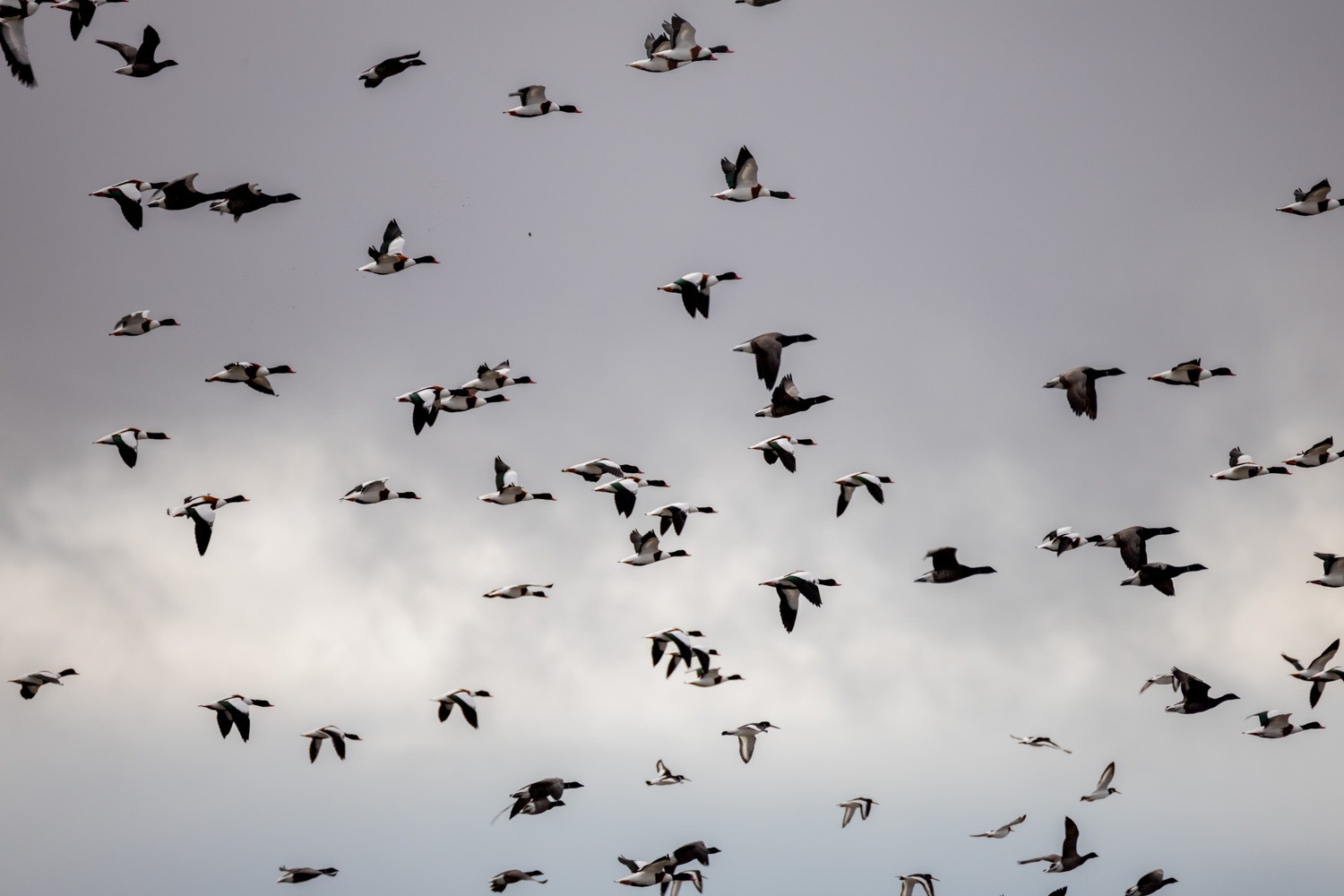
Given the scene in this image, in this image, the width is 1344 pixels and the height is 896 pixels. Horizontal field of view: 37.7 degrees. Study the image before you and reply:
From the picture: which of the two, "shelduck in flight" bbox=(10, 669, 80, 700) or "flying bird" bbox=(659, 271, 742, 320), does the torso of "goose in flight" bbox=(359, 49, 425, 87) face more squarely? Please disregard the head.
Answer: the flying bird

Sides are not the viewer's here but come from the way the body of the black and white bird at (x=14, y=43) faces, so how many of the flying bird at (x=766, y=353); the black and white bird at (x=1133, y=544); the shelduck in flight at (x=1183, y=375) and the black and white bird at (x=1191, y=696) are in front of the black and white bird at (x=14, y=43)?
4

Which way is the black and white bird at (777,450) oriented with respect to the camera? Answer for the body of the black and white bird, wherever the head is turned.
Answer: to the viewer's right

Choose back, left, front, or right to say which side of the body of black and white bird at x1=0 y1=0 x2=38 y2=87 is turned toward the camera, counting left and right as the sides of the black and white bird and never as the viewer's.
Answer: right

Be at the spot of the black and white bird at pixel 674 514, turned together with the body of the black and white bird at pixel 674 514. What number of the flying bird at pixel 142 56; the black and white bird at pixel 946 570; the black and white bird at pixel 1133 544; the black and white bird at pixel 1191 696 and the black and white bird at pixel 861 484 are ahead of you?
4

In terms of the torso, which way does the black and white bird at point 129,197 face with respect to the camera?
to the viewer's right

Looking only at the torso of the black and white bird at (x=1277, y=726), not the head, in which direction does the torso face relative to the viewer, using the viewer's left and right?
facing to the right of the viewer

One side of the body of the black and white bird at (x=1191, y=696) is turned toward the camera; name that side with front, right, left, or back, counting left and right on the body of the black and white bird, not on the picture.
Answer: right

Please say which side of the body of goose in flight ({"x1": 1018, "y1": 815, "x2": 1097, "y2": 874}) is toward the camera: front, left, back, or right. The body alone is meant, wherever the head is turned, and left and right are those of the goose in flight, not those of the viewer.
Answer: right

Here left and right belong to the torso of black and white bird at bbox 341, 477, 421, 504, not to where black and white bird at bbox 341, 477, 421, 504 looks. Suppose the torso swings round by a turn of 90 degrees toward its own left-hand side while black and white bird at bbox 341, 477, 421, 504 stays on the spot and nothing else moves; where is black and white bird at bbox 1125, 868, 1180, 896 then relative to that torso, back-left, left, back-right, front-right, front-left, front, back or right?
right

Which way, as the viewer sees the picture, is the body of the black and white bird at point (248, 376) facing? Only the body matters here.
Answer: to the viewer's right

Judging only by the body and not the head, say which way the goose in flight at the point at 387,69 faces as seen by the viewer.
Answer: to the viewer's right

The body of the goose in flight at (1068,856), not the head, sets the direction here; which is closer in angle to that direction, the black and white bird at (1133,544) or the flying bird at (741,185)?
the black and white bird

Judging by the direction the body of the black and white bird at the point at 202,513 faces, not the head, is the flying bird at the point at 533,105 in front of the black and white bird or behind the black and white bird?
in front
